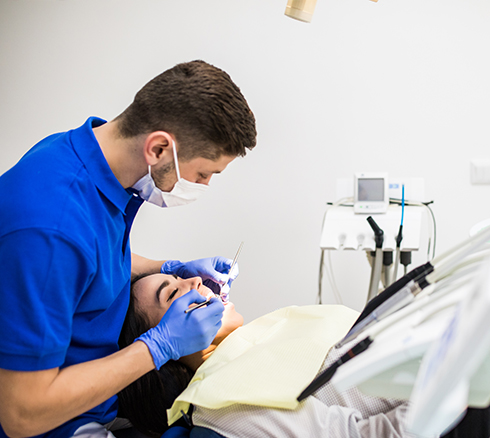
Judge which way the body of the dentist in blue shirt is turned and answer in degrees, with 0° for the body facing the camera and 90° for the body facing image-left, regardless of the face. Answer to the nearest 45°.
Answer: approximately 270°

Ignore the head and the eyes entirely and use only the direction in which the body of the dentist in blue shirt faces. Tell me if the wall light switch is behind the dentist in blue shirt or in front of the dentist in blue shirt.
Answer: in front

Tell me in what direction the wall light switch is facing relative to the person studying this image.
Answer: facing the viewer

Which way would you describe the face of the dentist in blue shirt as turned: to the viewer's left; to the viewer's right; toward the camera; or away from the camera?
to the viewer's right

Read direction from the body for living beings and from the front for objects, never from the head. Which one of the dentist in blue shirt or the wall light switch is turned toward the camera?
the wall light switch

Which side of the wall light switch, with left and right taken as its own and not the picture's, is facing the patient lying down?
front

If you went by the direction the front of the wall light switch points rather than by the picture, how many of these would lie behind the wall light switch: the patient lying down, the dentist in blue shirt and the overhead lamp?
0

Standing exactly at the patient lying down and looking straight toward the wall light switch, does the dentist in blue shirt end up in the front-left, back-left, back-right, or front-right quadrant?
back-left

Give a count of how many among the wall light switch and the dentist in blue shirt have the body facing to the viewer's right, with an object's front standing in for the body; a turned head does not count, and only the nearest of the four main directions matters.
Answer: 1
